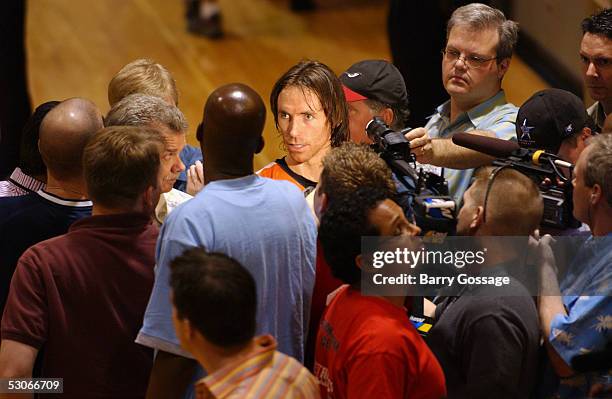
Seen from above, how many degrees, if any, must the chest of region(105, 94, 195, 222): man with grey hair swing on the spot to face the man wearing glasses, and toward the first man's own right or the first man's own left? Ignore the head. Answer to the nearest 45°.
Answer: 0° — they already face them

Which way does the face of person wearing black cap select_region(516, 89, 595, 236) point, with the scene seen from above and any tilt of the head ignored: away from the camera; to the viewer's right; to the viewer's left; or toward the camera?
to the viewer's left

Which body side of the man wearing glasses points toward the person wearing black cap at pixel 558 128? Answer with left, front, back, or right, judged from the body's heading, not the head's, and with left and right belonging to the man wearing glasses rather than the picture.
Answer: left

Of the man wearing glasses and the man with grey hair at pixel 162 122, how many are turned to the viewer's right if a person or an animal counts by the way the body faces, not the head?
1

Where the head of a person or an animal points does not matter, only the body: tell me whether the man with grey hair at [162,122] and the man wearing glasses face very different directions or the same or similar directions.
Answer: very different directions

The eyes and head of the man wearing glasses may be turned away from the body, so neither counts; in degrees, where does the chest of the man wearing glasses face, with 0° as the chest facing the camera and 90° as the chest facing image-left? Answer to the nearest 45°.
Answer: approximately 45°

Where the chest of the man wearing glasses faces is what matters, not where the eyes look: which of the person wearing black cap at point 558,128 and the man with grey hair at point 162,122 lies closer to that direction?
the man with grey hair

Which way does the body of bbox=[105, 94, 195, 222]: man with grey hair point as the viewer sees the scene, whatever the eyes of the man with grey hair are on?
to the viewer's right
